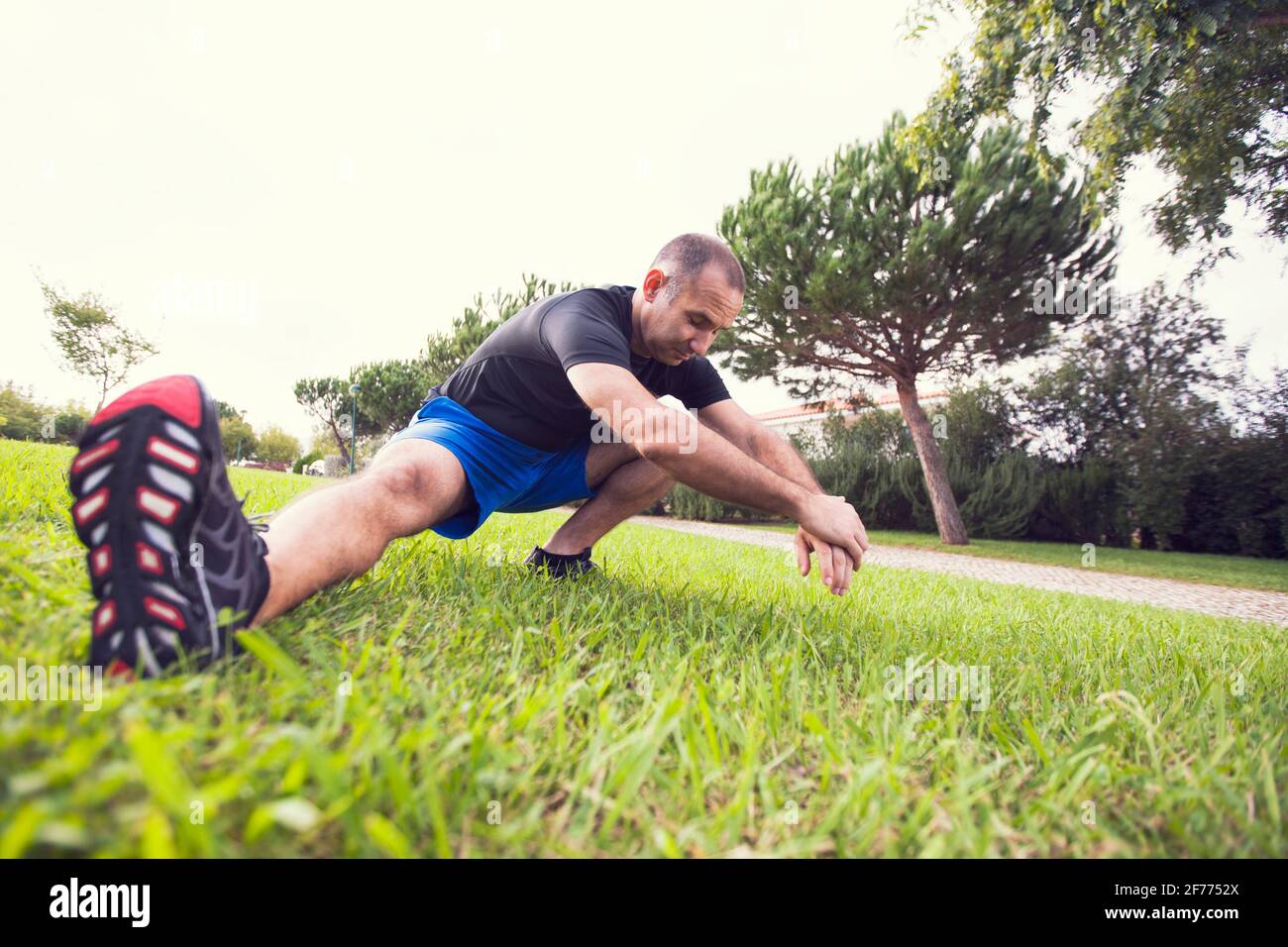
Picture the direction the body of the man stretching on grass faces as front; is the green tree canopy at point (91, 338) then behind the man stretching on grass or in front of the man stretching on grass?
behind

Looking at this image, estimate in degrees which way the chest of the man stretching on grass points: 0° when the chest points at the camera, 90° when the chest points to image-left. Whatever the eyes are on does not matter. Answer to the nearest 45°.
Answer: approximately 315°
